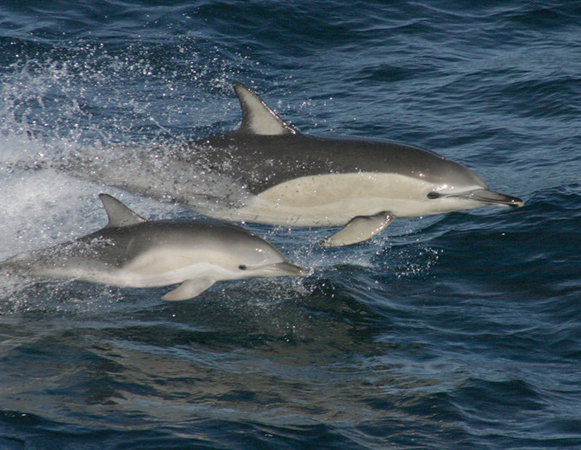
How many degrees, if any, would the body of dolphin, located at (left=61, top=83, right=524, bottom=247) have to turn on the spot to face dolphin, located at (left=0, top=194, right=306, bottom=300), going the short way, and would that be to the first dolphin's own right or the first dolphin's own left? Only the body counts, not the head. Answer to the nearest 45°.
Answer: approximately 135° to the first dolphin's own right

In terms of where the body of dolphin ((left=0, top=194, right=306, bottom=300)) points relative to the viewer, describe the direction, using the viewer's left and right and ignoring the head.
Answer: facing to the right of the viewer

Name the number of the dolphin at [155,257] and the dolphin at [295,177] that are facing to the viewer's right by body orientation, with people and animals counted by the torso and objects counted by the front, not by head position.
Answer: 2

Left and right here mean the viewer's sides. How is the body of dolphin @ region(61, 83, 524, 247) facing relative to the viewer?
facing to the right of the viewer
